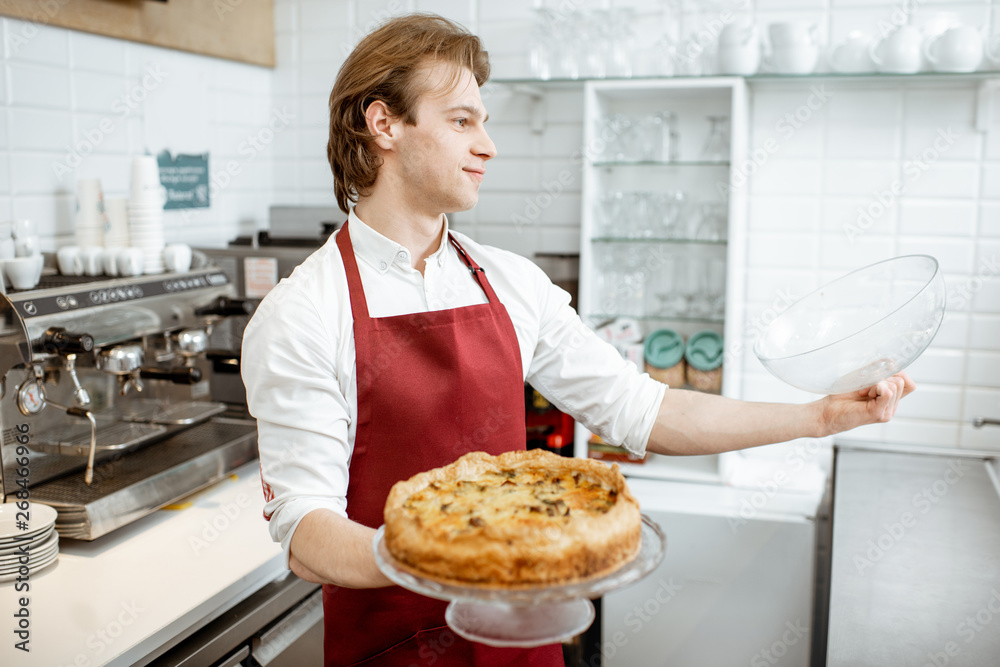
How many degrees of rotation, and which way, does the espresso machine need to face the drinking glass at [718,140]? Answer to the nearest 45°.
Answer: approximately 45° to its left

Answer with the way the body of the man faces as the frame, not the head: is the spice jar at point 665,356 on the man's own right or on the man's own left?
on the man's own left

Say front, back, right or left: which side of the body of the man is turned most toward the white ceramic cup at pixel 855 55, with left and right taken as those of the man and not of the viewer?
left

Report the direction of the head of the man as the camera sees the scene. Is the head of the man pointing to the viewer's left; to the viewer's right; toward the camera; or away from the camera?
to the viewer's right

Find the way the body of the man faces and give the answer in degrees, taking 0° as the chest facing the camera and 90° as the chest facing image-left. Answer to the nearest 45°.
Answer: approximately 315°

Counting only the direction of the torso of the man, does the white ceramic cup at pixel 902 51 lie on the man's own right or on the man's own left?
on the man's own left

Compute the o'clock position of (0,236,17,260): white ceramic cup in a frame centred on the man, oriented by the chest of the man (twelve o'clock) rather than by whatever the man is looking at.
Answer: The white ceramic cup is roughly at 5 o'clock from the man.

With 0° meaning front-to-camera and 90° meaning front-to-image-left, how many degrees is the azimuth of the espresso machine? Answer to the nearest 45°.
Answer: approximately 315°

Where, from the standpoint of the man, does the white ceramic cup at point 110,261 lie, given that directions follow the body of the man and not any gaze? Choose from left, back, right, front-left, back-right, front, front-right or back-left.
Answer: back
